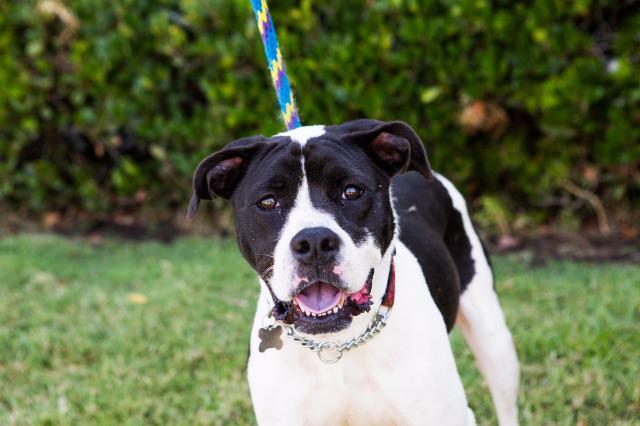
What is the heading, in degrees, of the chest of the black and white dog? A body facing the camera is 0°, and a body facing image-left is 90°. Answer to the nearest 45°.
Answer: approximately 45°
